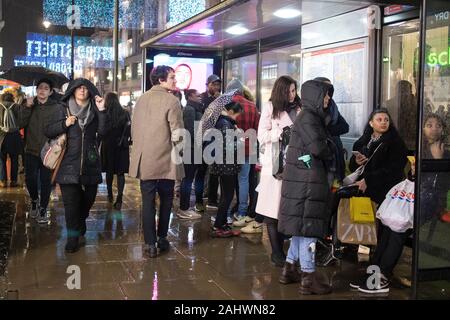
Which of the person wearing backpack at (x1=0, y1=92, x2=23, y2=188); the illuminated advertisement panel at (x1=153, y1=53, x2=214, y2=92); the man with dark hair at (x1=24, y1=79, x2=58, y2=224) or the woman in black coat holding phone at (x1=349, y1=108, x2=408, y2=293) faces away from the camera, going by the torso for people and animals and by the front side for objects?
the person wearing backpack

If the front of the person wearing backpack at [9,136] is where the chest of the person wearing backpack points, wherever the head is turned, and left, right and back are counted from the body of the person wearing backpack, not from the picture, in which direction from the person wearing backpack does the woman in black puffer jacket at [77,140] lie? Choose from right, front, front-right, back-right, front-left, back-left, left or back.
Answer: back

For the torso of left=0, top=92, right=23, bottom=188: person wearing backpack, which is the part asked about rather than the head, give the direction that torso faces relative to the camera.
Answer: away from the camera

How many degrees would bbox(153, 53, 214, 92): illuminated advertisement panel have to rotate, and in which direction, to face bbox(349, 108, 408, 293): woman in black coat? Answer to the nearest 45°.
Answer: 0° — it already faces them

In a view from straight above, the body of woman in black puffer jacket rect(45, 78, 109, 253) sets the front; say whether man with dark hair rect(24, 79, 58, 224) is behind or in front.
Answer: behind

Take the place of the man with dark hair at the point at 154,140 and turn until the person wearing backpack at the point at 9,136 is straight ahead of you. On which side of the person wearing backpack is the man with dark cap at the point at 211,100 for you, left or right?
right

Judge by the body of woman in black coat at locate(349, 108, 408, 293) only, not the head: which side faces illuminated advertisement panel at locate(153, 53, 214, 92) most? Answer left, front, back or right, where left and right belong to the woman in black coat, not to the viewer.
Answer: right

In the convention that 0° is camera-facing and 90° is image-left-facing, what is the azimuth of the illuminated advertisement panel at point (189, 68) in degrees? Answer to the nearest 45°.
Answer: approximately 0°

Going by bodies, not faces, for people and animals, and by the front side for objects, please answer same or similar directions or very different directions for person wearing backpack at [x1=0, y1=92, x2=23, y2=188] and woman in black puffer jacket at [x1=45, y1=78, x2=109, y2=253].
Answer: very different directions

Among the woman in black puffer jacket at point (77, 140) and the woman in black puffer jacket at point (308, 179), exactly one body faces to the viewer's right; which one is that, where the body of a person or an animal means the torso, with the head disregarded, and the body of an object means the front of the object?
the woman in black puffer jacket at point (308, 179)

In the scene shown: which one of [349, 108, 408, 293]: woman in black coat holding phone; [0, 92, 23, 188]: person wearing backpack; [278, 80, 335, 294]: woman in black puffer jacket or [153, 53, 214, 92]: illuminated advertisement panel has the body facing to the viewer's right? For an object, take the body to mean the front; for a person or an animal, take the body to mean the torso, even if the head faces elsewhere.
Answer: the woman in black puffer jacket

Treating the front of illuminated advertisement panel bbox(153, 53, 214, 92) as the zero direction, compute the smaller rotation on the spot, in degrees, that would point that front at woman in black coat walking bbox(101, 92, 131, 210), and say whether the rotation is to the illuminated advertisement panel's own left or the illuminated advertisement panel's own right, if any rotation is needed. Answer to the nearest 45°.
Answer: approximately 45° to the illuminated advertisement panel's own right
